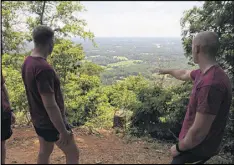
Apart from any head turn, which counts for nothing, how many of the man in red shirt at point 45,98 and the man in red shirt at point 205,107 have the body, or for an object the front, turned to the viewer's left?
1

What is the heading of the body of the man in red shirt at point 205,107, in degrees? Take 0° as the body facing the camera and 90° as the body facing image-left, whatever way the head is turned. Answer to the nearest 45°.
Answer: approximately 90°

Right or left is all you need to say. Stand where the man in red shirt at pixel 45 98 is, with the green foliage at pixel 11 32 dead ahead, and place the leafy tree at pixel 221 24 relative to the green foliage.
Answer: right

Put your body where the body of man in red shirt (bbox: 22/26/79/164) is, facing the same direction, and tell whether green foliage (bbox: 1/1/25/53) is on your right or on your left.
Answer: on your left

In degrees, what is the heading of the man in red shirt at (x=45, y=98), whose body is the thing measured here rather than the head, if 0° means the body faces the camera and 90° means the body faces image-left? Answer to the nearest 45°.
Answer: approximately 225°

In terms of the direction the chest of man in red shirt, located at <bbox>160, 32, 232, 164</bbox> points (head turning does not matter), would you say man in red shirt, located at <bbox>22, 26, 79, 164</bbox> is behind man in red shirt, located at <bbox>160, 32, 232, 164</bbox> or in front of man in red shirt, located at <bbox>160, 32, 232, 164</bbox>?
in front

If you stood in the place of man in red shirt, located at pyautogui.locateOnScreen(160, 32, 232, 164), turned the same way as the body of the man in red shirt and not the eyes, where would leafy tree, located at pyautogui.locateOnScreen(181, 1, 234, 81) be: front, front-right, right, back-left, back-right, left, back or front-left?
right

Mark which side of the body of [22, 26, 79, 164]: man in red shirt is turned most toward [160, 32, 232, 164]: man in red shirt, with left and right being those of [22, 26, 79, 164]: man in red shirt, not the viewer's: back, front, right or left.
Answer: right

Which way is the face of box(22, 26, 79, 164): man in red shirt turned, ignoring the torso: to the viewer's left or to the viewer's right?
to the viewer's right

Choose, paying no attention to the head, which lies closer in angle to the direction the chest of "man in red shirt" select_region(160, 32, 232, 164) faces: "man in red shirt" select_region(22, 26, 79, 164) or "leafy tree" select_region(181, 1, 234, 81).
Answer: the man in red shirt

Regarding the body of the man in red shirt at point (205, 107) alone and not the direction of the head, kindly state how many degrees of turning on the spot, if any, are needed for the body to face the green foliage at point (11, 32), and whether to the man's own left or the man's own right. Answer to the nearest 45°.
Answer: approximately 45° to the man's own right
